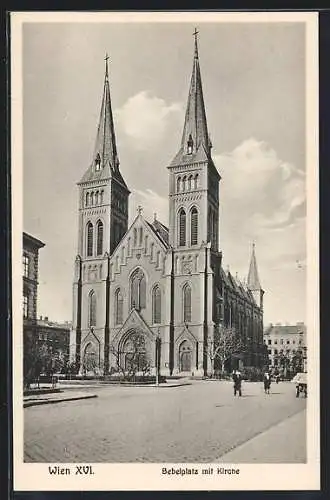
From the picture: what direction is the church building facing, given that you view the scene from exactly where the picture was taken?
facing the viewer and to the left of the viewer
